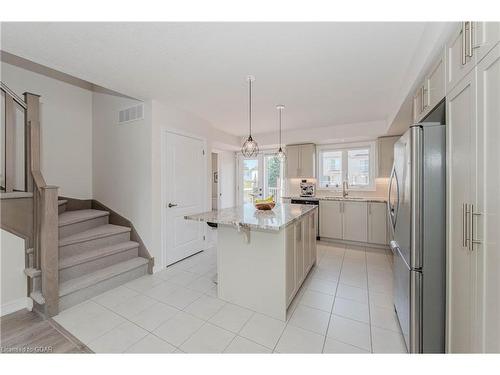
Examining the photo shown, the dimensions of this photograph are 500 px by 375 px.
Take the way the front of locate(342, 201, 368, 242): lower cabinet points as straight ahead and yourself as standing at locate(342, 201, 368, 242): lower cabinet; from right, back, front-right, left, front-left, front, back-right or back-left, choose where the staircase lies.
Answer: front-right

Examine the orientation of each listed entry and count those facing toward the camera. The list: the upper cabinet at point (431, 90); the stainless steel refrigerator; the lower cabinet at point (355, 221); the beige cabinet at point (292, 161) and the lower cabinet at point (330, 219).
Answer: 3

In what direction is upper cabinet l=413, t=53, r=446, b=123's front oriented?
to the viewer's left

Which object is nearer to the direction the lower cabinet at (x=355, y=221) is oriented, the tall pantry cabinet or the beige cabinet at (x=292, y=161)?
the tall pantry cabinet

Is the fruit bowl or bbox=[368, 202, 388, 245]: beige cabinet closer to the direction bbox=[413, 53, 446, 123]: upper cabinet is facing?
the fruit bowl

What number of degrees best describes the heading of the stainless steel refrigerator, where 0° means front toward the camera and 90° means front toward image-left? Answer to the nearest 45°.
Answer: approximately 90°
